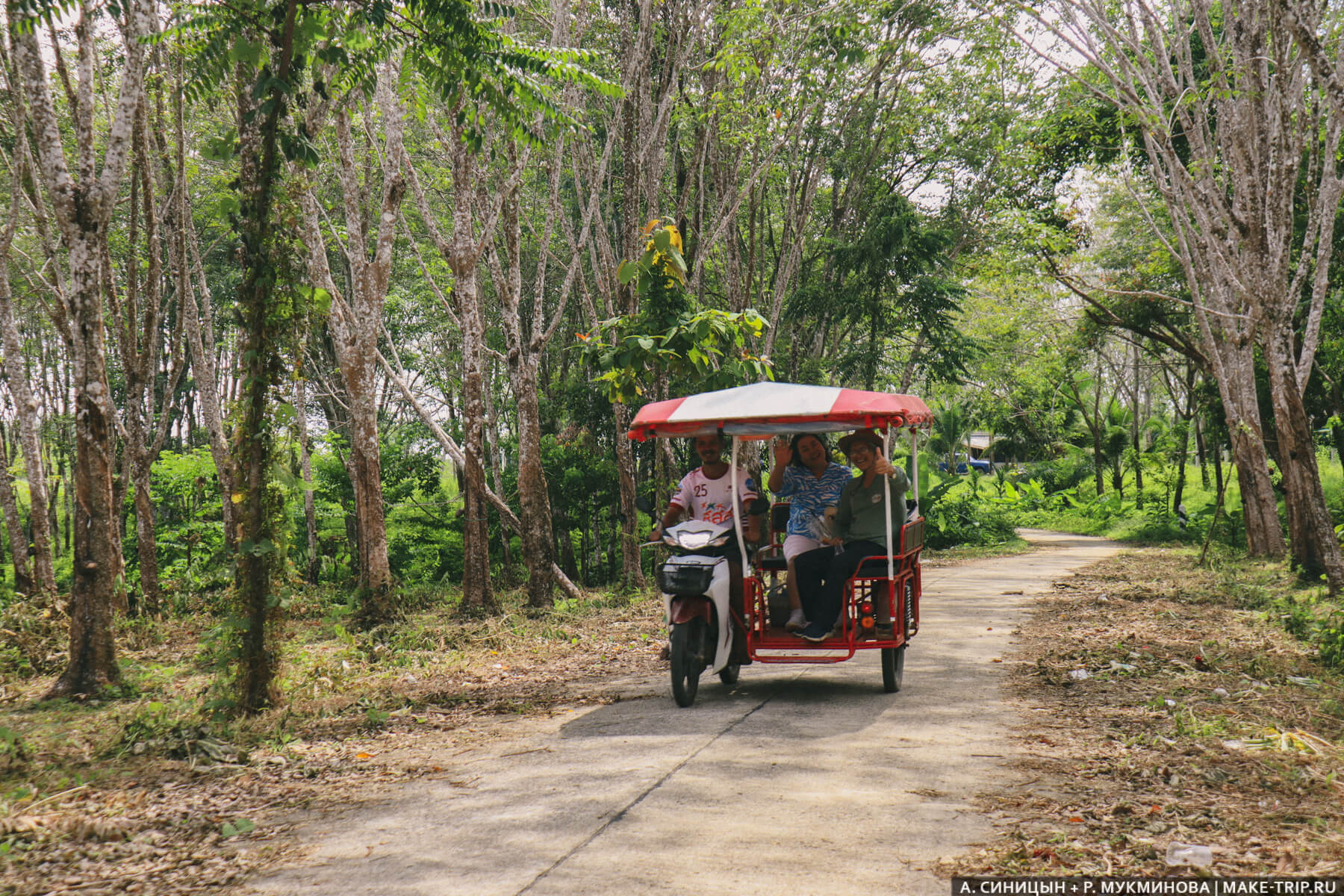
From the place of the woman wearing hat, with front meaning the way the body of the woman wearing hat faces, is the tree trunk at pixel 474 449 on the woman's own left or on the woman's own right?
on the woman's own right

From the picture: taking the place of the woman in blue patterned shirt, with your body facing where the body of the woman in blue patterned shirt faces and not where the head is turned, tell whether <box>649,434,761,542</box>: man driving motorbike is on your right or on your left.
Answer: on your right

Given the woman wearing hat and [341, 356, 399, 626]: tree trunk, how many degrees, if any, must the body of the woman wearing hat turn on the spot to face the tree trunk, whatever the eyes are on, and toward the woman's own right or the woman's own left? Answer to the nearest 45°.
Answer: approximately 90° to the woman's own right

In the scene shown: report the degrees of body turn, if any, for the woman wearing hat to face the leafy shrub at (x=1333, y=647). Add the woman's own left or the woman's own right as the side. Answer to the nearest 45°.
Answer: approximately 135° to the woman's own left

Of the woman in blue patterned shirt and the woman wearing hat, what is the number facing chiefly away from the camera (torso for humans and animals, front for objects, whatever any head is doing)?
0

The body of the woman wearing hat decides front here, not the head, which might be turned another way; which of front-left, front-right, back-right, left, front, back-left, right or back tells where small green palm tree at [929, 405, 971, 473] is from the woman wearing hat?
back-right

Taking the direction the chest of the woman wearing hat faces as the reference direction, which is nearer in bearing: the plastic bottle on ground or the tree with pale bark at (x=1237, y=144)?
the plastic bottle on ground

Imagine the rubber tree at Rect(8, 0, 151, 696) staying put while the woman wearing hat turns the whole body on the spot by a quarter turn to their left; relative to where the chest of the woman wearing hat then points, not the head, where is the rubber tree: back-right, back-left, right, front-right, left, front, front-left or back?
back-right

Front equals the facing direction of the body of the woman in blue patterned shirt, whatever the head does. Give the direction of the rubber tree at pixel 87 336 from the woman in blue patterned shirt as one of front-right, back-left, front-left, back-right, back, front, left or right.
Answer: right

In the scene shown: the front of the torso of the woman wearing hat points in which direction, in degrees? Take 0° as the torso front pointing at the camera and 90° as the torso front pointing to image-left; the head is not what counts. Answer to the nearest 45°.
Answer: approximately 45°

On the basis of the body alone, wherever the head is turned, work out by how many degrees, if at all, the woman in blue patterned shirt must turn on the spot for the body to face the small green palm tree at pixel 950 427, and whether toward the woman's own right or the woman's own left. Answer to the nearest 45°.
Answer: approximately 180°

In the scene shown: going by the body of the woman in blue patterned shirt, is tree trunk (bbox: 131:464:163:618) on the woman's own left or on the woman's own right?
on the woman's own right

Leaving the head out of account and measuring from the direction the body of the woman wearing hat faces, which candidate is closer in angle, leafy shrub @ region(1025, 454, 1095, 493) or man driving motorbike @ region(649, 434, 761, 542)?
the man driving motorbike

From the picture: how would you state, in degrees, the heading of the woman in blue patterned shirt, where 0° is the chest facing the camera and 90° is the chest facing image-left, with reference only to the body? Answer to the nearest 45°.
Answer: approximately 0°
